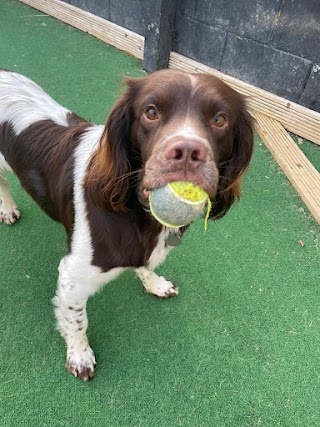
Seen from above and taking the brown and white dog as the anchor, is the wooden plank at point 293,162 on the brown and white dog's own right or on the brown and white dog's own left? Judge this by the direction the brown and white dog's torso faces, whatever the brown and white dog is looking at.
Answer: on the brown and white dog's own left

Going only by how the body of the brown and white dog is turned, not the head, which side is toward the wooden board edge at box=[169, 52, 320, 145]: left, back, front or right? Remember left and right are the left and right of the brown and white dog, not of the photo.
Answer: left

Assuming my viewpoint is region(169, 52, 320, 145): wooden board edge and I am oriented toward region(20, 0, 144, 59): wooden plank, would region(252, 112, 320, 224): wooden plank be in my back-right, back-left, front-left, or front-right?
back-left

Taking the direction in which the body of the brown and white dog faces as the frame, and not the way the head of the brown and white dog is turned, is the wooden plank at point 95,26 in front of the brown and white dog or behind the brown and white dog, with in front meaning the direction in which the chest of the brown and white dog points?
behind

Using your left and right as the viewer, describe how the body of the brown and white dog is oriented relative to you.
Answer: facing the viewer and to the right of the viewer
